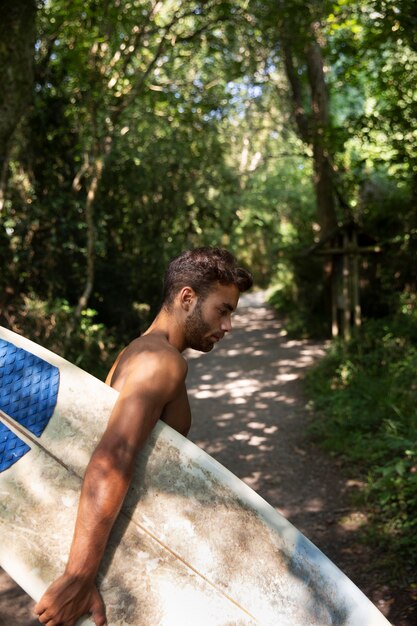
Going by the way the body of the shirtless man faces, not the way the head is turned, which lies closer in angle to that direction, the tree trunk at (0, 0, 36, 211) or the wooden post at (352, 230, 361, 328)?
the wooden post

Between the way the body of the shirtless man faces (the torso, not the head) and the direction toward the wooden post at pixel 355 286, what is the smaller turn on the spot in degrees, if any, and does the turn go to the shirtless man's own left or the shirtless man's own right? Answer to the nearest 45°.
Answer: approximately 45° to the shirtless man's own left

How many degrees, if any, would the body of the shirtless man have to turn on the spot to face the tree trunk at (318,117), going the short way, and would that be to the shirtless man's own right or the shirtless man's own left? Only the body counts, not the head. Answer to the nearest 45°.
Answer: approximately 90° to the shirtless man's own left

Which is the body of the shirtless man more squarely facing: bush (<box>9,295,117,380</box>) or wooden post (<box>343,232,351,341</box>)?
the wooden post

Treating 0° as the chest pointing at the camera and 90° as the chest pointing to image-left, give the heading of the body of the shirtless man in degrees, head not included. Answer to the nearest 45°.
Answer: approximately 270°

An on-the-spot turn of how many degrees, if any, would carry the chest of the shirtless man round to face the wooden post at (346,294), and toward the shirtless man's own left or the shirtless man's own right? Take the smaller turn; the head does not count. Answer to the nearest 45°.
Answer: approximately 45° to the shirtless man's own left

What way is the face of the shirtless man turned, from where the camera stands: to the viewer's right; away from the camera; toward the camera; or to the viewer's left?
to the viewer's right

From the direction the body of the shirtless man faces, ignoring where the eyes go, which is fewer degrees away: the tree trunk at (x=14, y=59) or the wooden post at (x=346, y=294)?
the wooden post
